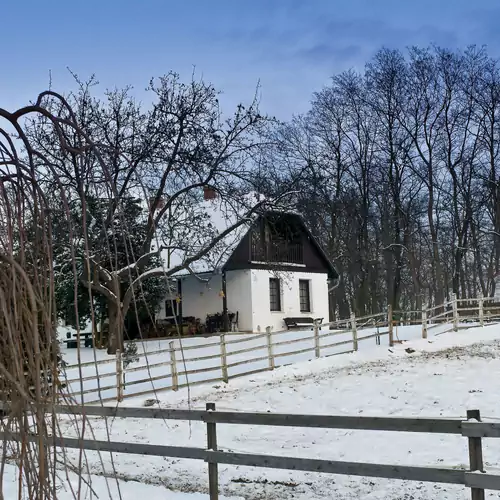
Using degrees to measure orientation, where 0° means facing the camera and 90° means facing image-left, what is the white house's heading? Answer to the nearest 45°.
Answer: approximately 315°

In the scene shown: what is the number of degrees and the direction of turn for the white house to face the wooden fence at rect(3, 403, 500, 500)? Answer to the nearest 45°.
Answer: approximately 45° to its right
